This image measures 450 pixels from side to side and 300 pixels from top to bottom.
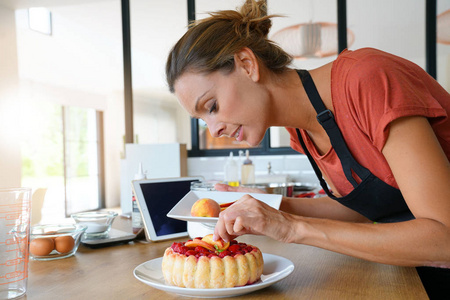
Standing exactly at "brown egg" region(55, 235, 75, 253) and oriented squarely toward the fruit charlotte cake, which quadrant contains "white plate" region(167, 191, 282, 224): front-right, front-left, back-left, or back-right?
front-left

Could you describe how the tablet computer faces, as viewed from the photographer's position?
facing the viewer and to the right of the viewer

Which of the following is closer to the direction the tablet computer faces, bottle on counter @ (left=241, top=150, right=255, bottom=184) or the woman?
the woman

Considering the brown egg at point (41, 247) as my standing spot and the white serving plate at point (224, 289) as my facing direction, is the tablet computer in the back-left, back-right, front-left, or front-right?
front-left

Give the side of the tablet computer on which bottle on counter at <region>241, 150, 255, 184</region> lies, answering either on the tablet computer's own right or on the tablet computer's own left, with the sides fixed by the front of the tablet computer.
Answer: on the tablet computer's own left

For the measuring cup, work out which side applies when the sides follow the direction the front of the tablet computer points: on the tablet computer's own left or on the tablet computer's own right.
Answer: on the tablet computer's own right

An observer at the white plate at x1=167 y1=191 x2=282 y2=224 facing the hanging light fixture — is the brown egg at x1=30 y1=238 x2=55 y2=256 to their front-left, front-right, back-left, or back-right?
back-left
